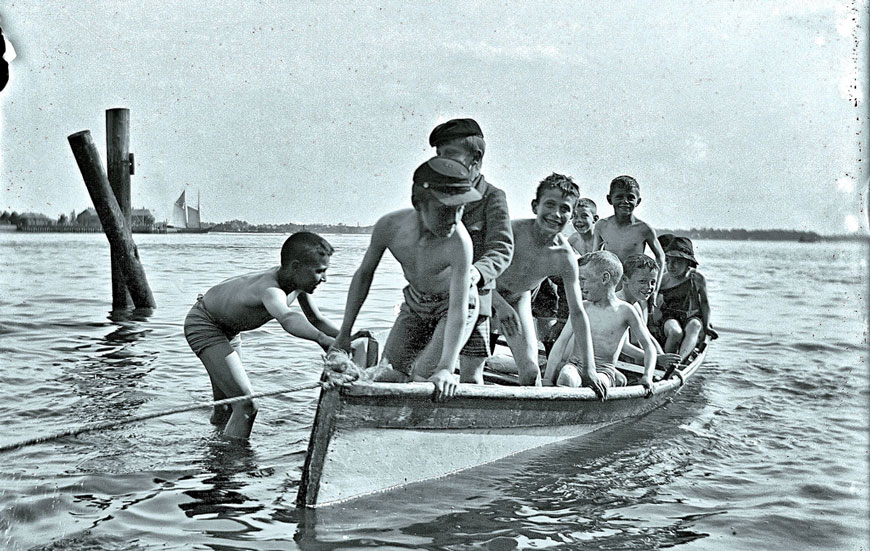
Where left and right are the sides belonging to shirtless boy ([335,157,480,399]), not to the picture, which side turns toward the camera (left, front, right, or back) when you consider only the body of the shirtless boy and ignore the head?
front

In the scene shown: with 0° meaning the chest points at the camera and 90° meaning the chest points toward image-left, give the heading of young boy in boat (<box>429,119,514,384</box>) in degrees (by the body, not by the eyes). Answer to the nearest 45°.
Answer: approximately 45°

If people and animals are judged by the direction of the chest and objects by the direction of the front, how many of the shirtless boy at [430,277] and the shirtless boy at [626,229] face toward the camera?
2

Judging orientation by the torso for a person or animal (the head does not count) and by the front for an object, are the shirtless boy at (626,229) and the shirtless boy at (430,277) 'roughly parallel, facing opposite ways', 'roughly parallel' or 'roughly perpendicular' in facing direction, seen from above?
roughly parallel

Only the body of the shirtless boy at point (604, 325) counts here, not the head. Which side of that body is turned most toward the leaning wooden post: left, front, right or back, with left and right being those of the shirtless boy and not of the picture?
right

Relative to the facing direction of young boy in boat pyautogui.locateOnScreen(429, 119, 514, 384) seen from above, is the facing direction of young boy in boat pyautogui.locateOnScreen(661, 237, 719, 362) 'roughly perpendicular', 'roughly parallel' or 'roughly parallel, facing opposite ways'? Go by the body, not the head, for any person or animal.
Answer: roughly parallel

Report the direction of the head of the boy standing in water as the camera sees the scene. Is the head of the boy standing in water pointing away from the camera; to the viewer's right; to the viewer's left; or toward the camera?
to the viewer's right

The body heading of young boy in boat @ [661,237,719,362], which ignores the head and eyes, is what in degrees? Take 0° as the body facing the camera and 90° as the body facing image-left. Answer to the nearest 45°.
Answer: approximately 45°

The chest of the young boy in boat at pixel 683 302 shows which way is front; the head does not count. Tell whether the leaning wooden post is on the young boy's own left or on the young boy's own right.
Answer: on the young boy's own right

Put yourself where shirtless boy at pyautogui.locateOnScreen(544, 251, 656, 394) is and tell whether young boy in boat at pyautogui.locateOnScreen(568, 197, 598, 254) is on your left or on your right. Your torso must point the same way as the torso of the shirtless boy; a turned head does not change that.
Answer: on your right

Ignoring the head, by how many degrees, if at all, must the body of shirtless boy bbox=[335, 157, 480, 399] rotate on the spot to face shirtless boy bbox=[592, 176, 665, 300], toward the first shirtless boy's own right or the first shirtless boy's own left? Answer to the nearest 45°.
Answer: approximately 135° to the first shirtless boy's own left

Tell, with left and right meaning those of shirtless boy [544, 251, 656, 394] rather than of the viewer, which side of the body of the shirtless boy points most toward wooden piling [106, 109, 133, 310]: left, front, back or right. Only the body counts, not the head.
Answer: right

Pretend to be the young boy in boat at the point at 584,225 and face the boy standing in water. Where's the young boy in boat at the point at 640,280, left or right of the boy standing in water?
left

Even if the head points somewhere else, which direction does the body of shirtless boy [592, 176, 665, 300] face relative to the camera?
toward the camera
